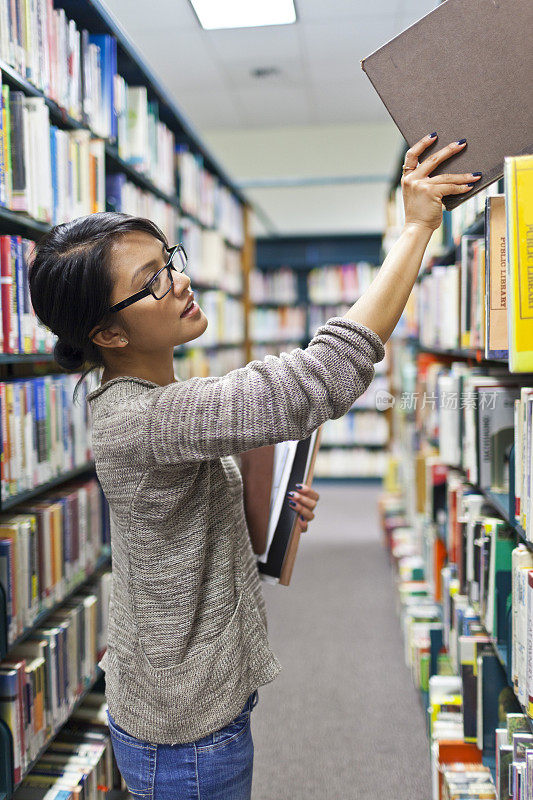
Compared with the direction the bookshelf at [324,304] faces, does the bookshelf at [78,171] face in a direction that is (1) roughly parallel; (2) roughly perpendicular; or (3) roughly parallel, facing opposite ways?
roughly perpendicular

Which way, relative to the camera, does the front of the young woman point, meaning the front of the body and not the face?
to the viewer's right

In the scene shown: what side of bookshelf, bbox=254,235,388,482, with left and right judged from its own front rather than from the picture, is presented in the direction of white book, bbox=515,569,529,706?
front

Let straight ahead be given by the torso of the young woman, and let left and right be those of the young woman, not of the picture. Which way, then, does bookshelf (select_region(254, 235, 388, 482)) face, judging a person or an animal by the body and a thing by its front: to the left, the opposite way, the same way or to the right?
to the right

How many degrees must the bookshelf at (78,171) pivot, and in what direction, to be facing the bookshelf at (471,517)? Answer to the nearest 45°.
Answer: approximately 45° to its right

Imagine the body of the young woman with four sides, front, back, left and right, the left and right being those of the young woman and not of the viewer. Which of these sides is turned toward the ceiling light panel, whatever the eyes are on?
left

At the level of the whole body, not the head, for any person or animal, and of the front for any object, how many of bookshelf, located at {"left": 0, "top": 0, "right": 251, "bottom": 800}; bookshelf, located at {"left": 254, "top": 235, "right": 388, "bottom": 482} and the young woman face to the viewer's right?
2

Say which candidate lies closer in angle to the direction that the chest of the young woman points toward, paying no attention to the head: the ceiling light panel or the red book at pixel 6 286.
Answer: the ceiling light panel

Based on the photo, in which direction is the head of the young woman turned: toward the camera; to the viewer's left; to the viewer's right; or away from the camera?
to the viewer's right

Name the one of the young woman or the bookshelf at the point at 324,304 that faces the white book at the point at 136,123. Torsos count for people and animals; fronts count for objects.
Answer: the bookshelf

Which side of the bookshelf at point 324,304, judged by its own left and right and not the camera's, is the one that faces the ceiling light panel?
front

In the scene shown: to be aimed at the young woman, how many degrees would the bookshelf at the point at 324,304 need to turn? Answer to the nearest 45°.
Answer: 0° — it already faces them

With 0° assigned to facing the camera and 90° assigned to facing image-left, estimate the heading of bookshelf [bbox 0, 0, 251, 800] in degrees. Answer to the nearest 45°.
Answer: approximately 270°

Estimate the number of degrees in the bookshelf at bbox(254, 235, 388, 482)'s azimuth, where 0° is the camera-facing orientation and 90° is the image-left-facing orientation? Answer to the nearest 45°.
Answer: approximately 0°
